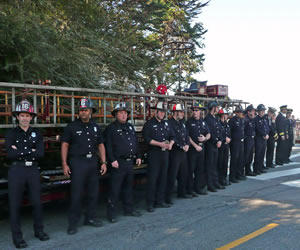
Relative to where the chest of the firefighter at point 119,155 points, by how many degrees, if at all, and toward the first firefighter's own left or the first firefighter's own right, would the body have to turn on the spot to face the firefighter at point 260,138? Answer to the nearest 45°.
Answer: approximately 90° to the first firefighter's own left

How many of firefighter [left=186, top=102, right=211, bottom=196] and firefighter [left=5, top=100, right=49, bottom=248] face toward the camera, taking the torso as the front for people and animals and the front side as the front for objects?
2

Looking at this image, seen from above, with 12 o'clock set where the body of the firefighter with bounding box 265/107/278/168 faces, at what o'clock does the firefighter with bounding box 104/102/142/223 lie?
the firefighter with bounding box 104/102/142/223 is roughly at 2 o'clock from the firefighter with bounding box 265/107/278/168.

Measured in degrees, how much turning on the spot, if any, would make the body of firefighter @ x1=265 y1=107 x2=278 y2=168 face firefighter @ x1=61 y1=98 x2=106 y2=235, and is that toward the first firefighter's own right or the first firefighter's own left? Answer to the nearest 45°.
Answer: approximately 45° to the first firefighter's own right

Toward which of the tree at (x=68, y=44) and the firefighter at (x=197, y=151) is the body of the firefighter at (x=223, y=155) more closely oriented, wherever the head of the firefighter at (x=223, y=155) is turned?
the firefighter

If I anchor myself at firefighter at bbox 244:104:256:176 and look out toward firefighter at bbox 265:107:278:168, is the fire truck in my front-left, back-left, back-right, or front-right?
back-left
